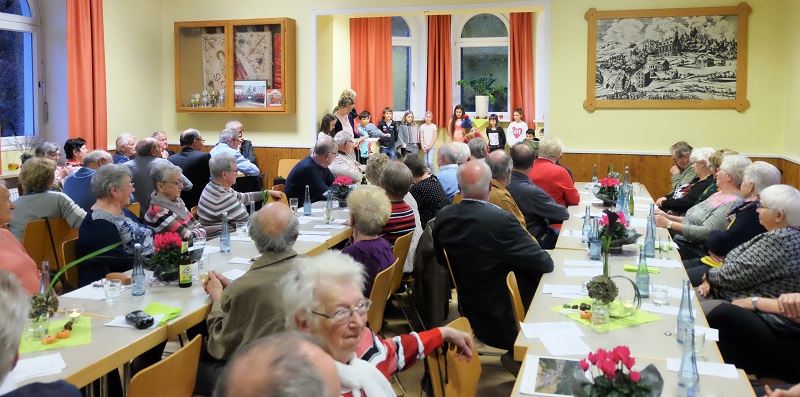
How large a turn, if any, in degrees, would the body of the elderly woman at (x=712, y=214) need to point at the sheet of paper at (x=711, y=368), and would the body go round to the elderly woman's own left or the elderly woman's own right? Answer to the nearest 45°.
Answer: approximately 90° to the elderly woman's own left

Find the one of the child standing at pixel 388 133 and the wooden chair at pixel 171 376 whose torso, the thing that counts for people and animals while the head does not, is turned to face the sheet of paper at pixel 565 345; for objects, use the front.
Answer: the child standing

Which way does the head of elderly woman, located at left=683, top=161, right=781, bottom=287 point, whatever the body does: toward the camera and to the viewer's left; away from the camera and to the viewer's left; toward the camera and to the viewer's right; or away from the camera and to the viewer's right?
away from the camera and to the viewer's left

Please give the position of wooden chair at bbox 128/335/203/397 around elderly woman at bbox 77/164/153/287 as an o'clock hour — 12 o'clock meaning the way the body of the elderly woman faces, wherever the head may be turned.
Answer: The wooden chair is roughly at 3 o'clock from the elderly woman.

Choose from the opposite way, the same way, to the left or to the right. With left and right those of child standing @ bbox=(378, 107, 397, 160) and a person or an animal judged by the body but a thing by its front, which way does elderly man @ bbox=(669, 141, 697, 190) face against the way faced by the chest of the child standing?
to the right

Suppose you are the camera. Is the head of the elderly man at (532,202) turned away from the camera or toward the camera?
away from the camera

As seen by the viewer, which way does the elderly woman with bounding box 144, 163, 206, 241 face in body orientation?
to the viewer's right

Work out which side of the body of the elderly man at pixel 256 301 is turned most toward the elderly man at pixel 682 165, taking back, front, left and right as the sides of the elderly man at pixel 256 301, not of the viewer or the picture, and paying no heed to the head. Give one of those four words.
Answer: right

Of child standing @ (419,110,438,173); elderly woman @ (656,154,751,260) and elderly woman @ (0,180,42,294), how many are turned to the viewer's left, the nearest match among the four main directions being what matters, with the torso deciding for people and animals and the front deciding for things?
1

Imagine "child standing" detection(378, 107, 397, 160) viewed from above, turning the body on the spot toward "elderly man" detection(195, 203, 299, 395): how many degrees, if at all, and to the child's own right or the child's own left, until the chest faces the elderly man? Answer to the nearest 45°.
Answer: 0° — they already face them
